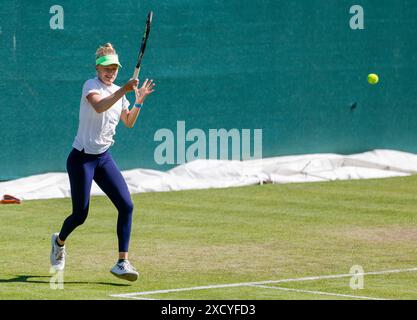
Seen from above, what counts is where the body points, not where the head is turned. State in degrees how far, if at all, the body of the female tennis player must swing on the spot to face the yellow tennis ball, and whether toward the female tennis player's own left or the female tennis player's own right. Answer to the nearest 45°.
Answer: approximately 90° to the female tennis player's own left

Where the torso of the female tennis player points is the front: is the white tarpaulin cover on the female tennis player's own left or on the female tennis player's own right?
on the female tennis player's own left

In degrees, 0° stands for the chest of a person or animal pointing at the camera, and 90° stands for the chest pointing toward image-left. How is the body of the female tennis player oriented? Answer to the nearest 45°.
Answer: approximately 315°
